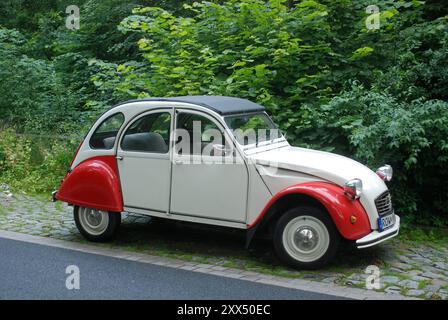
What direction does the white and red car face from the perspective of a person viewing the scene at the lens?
facing the viewer and to the right of the viewer

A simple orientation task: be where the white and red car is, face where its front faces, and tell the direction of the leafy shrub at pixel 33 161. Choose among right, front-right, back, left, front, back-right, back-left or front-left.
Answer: back

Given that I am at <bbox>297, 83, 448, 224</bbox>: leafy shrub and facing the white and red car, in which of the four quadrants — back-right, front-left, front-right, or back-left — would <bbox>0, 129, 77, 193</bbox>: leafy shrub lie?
front-right

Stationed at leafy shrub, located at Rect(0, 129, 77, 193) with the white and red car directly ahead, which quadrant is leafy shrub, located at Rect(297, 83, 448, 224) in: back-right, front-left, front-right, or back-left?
front-left

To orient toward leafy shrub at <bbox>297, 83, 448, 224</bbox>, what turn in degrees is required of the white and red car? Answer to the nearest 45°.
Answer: approximately 90° to its left
